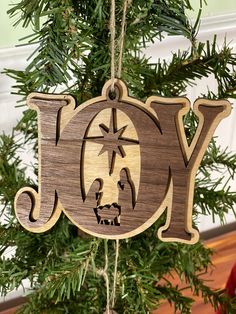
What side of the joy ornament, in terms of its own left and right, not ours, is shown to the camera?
front
